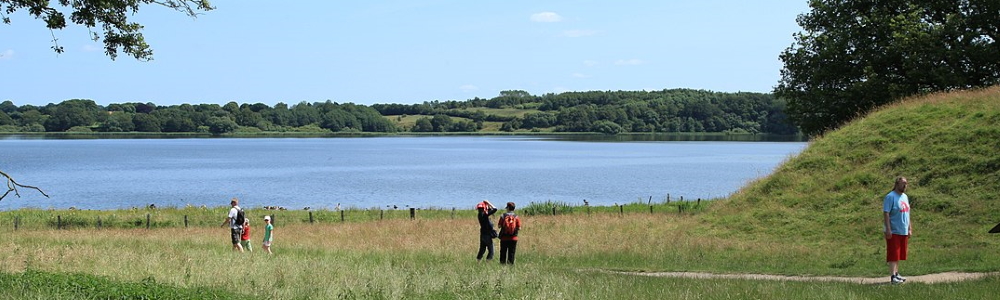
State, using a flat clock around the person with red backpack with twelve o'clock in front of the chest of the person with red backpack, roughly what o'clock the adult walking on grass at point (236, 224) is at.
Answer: The adult walking on grass is roughly at 10 o'clock from the person with red backpack.

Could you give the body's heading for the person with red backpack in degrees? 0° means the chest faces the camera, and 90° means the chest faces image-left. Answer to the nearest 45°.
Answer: approximately 180°

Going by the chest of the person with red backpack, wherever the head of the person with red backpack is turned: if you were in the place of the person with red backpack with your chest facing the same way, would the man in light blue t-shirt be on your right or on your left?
on your right

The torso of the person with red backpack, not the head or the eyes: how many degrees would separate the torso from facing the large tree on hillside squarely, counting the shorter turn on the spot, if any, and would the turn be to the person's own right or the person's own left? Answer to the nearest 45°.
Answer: approximately 45° to the person's own right

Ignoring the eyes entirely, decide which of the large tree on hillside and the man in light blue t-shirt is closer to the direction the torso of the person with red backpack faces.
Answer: the large tree on hillside

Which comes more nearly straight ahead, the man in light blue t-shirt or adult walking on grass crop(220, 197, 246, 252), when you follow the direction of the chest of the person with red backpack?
the adult walking on grass
